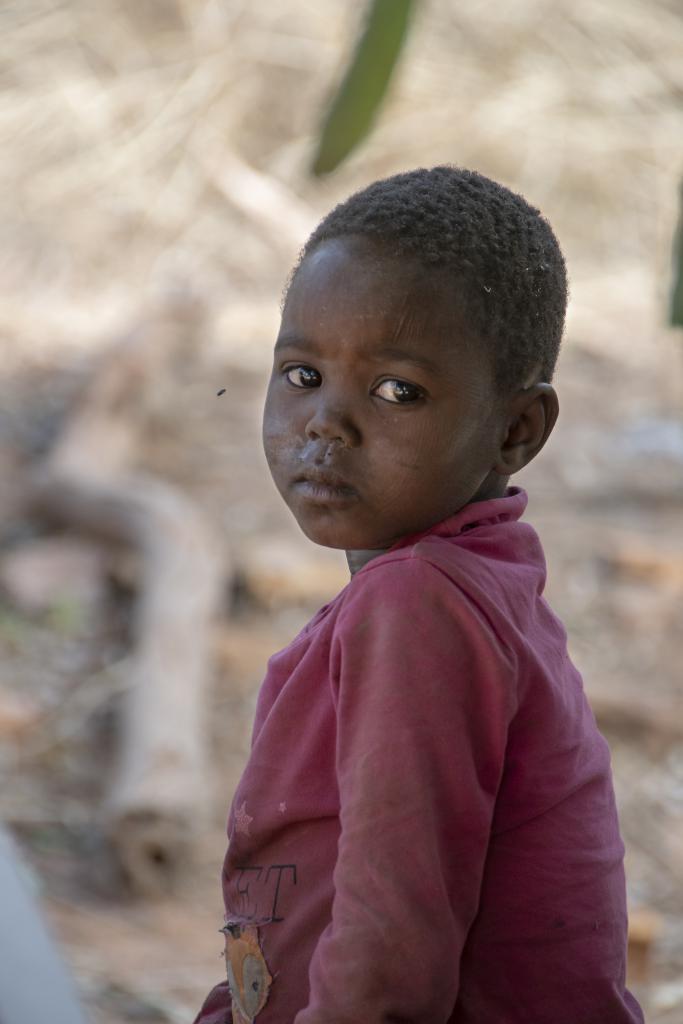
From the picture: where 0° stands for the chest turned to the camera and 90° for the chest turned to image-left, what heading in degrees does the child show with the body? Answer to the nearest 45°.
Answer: approximately 90°

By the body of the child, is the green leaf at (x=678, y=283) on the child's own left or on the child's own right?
on the child's own right

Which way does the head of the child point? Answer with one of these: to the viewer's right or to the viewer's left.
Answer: to the viewer's left
